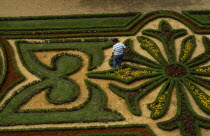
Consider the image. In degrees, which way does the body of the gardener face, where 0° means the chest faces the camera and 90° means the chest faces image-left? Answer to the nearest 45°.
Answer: approximately 135°

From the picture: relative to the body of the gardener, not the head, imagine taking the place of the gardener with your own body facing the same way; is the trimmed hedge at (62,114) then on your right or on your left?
on your left
